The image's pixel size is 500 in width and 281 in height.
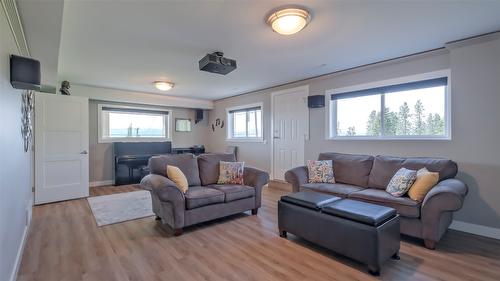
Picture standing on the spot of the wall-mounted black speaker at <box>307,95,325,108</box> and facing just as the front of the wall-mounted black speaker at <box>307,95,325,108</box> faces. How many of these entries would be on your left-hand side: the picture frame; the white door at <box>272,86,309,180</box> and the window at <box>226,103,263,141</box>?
0

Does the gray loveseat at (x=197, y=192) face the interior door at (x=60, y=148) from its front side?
no

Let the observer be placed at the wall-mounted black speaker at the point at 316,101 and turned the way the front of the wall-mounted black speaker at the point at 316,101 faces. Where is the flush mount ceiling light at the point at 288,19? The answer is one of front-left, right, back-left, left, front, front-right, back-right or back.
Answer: front-left

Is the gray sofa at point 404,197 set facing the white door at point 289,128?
no

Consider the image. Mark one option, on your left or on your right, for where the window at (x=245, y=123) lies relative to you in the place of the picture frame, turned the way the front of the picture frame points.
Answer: on your left

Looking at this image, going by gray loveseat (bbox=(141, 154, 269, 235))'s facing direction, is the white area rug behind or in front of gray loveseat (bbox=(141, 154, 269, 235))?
behind

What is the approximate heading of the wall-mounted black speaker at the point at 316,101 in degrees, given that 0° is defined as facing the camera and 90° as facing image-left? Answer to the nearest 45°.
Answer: approximately 45°

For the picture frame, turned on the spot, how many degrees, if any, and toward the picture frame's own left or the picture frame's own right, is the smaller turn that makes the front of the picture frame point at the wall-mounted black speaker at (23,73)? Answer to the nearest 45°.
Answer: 0° — it already faces it

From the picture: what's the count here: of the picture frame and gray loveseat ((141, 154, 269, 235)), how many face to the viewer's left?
0

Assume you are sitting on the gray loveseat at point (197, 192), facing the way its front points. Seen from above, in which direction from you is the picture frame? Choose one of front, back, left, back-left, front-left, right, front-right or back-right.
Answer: back-left

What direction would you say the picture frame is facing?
toward the camera

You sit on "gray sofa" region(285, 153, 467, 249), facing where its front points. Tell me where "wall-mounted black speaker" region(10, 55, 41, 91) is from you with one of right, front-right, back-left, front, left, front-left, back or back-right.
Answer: front

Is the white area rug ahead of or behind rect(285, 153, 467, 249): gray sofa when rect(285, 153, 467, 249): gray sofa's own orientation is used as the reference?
ahead

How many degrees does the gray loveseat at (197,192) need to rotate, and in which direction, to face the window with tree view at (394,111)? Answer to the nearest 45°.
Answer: approximately 45° to its left

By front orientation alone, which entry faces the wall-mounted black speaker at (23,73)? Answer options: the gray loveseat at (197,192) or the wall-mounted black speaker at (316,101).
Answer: the wall-mounted black speaker at (316,101)

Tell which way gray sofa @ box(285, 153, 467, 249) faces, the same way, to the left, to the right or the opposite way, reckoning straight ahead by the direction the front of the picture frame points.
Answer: to the right

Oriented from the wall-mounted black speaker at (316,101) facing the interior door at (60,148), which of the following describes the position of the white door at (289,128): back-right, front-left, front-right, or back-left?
front-right

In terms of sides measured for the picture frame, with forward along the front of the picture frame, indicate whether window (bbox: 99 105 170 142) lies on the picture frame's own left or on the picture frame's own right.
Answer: on the picture frame's own right

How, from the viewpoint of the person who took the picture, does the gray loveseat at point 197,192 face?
facing the viewer and to the right of the viewer
